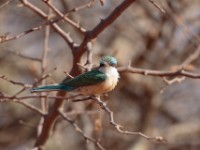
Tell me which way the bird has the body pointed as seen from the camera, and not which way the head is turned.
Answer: to the viewer's right
